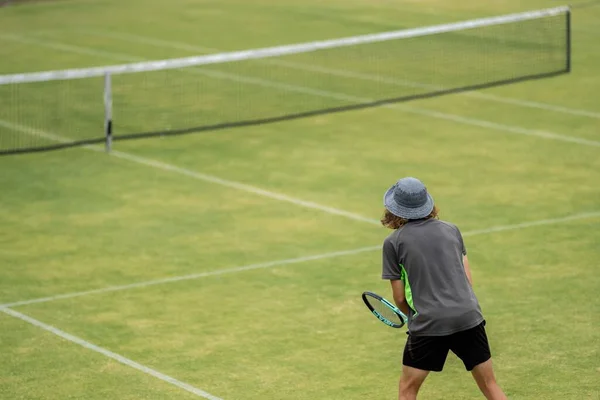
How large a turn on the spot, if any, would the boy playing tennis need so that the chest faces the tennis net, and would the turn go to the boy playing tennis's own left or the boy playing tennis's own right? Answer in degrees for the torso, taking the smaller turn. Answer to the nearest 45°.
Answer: approximately 45° to the boy playing tennis's own right

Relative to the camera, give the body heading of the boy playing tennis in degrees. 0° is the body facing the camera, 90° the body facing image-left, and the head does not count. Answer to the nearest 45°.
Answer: approximately 135°
